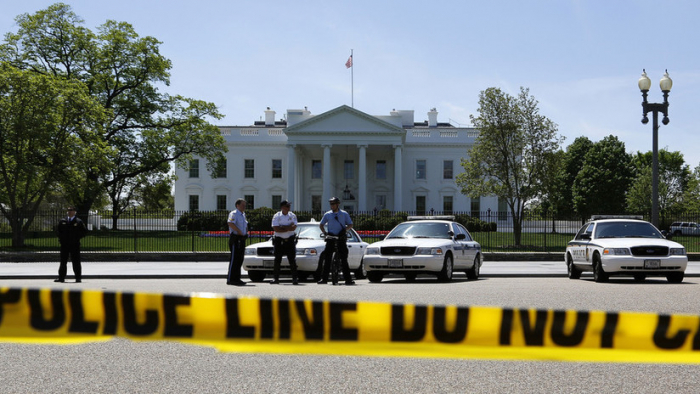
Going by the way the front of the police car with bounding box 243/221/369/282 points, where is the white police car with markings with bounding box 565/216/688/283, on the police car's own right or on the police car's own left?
on the police car's own left

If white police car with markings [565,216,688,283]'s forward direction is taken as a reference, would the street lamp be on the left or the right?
on its left

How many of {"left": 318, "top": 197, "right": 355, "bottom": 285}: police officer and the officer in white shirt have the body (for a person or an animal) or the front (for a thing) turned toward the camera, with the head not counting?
2

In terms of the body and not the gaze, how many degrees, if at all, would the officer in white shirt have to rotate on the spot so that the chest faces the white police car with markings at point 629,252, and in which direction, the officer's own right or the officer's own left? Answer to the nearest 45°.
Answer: approximately 90° to the officer's own left

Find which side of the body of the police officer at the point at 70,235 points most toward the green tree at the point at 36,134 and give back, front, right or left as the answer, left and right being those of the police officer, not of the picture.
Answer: back

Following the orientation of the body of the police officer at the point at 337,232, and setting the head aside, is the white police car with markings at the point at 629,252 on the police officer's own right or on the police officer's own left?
on the police officer's own left

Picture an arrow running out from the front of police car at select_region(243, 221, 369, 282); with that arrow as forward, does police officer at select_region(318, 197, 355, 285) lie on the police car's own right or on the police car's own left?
on the police car's own left

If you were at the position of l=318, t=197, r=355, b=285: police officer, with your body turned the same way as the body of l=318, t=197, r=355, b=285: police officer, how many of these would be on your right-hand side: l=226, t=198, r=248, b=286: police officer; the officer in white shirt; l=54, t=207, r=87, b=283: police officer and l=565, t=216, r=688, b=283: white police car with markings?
3

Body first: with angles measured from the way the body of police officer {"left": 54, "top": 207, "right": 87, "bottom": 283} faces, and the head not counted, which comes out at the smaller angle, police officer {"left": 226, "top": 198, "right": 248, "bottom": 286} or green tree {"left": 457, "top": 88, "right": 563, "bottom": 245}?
the police officer
